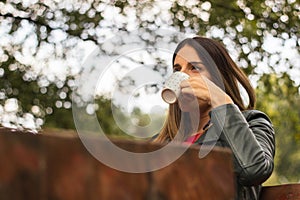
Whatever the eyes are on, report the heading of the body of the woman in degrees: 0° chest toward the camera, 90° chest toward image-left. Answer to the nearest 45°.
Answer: approximately 45°
